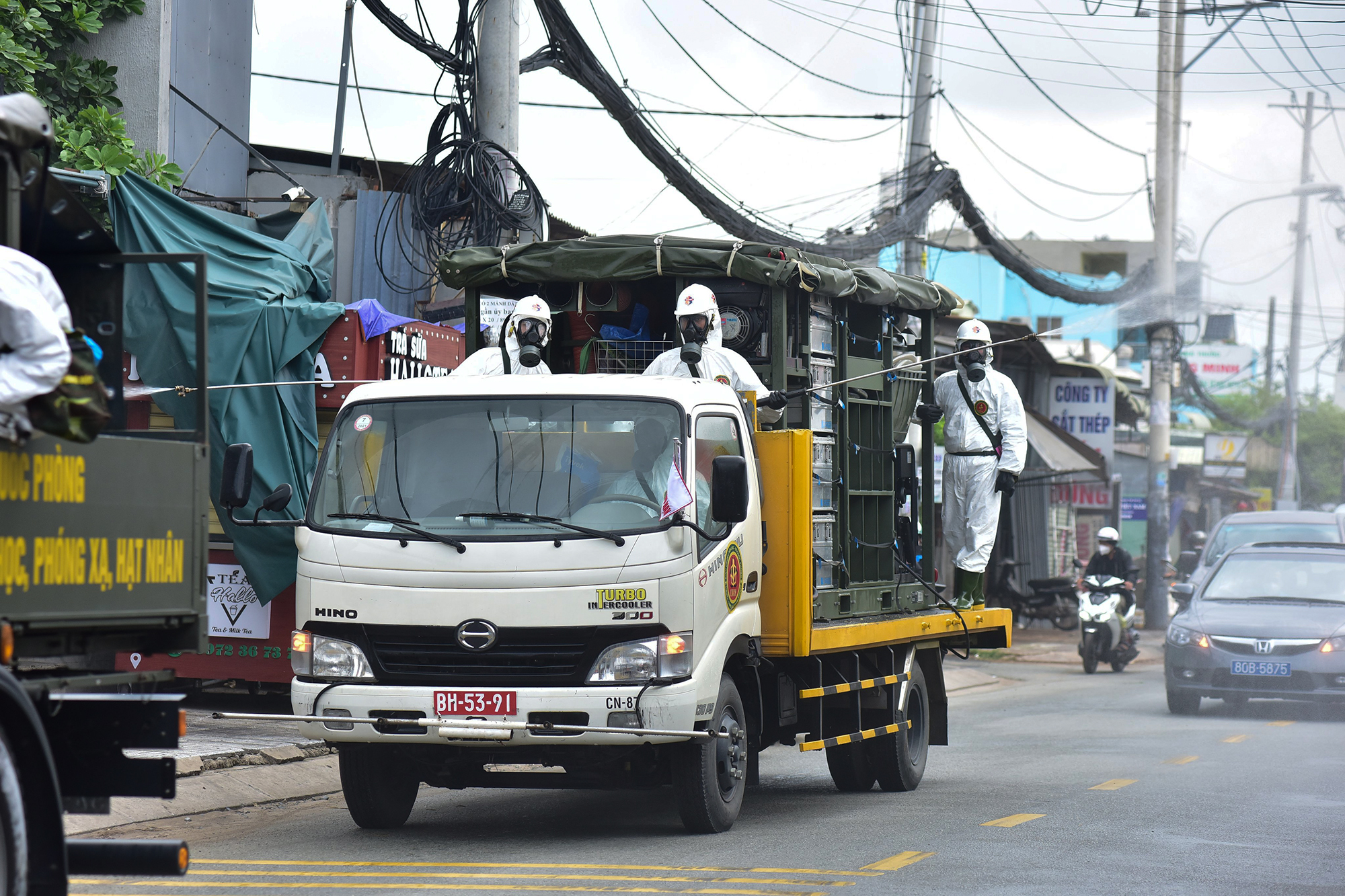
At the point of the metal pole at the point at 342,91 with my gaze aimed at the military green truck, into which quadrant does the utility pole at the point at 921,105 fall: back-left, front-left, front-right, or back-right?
back-left

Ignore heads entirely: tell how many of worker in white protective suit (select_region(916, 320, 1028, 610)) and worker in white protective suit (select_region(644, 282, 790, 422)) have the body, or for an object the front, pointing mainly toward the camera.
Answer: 2

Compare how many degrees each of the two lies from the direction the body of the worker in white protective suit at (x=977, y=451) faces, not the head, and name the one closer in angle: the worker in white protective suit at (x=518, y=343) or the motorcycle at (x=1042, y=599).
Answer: the worker in white protective suit

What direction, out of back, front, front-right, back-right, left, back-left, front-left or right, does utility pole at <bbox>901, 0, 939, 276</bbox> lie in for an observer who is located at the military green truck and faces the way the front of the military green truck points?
back

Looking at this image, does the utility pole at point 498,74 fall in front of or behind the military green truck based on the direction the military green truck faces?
behind

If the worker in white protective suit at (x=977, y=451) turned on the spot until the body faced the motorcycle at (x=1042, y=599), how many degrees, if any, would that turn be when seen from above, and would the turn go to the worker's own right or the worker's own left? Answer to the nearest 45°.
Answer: approximately 180°

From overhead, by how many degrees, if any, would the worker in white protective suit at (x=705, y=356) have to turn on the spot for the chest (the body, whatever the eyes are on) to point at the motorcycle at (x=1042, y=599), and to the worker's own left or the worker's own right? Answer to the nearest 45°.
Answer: approximately 180°
